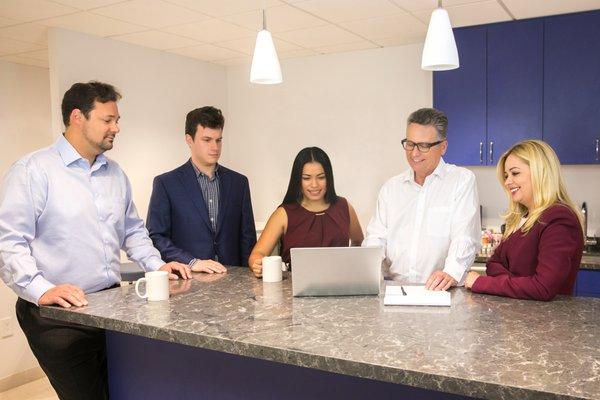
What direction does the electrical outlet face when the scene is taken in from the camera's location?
facing the viewer and to the right of the viewer

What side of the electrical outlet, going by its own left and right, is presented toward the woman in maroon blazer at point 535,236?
front

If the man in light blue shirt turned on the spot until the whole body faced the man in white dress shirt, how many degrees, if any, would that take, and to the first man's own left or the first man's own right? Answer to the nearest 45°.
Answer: approximately 45° to the first man's own left

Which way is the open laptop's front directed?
away from the camera

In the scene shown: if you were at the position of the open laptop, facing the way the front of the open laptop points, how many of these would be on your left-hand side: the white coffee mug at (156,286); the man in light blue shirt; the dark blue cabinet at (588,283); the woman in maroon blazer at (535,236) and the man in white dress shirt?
2

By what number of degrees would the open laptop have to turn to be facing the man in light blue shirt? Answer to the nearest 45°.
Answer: approximately 90° to its left

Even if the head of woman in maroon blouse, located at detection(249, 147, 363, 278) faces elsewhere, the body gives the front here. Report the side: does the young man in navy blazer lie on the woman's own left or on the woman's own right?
on the woman's own right

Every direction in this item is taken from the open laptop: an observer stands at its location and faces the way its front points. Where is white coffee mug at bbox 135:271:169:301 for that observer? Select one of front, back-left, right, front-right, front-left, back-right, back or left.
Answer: left

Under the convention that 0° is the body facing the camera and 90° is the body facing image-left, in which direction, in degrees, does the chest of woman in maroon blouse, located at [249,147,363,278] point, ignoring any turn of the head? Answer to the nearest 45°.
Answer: approximately 0°

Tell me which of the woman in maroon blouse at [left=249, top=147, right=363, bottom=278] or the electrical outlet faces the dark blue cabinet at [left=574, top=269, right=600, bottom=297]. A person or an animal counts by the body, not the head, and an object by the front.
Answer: the electrical outlet

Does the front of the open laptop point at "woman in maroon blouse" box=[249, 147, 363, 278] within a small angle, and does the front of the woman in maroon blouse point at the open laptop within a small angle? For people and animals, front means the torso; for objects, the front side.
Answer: yes

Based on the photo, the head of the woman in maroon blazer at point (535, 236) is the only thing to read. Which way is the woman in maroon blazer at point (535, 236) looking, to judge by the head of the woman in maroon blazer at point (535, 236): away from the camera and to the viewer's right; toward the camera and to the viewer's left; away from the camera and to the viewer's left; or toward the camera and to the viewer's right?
toward the camera and to the viewer's left

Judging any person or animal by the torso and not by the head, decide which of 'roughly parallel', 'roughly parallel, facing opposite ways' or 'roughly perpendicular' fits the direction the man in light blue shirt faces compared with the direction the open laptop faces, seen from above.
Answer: roughly perpendicular

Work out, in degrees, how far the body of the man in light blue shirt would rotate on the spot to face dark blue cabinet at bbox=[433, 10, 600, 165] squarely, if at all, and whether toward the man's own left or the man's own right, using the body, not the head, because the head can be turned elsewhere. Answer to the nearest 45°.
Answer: approximately 45° to the man's own left

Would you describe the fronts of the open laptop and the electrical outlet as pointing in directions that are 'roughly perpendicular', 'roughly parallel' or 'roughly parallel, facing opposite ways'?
roughly perpendicular

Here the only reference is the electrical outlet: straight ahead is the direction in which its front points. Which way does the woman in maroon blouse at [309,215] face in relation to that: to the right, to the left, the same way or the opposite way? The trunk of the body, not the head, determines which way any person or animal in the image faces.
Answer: to the right

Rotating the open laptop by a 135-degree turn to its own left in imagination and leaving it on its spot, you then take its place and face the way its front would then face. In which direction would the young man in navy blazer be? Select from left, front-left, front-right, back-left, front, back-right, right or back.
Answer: right

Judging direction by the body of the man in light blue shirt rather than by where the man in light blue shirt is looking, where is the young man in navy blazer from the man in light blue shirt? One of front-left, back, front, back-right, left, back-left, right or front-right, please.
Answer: left

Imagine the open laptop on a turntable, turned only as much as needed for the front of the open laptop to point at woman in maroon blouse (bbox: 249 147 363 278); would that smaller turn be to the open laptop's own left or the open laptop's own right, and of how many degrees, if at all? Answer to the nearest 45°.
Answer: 0° — it already faces them
